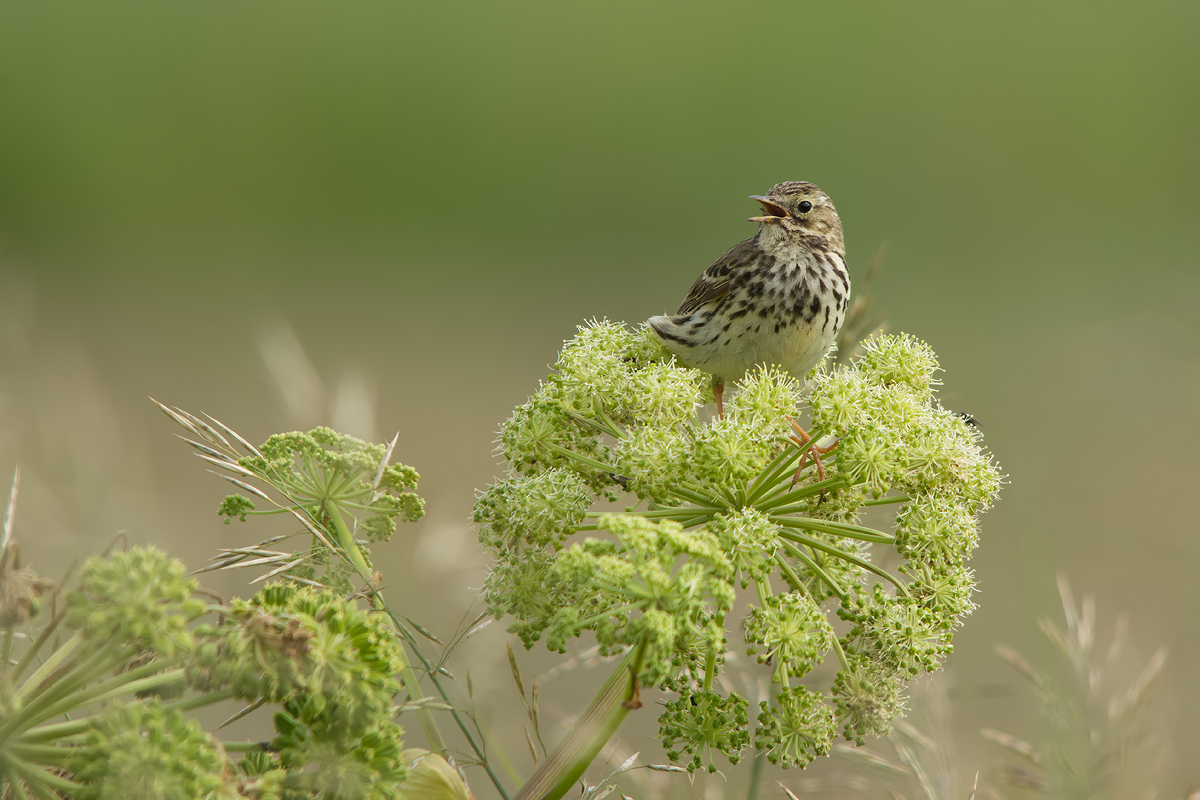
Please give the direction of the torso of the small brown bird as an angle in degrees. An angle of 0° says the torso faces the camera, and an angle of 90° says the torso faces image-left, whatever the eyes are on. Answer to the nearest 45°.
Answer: approximately 315°
